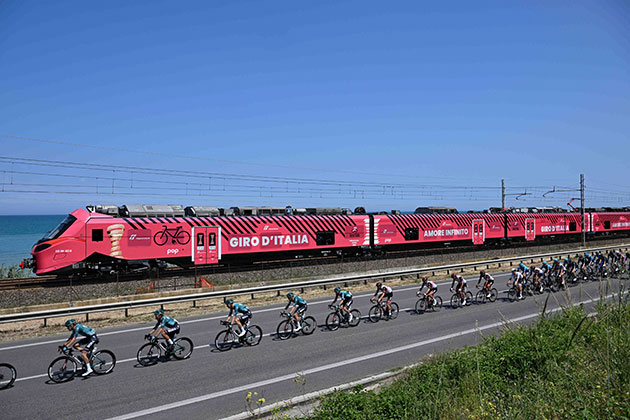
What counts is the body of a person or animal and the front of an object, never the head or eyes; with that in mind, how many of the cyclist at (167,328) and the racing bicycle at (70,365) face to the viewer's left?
2

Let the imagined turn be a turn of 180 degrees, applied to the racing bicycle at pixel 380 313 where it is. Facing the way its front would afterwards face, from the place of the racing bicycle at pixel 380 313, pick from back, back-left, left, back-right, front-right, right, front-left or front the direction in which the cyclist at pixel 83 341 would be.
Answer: back

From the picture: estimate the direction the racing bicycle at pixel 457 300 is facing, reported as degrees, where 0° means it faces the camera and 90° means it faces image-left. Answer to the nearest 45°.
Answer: approximately 45°

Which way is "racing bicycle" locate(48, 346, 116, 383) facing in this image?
to the viewer's left

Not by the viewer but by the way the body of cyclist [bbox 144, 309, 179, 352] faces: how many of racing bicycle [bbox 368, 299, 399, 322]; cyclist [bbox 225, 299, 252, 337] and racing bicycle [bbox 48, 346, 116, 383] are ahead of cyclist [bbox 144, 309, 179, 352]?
1

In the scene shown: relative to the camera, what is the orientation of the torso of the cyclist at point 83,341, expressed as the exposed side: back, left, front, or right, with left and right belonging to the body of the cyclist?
left

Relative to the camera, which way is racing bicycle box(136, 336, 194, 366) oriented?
to the viewer's left

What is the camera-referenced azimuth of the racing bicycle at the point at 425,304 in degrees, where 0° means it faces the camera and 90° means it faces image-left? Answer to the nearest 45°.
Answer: approximately 45°

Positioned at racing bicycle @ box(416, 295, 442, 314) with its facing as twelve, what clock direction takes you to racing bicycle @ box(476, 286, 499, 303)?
racing bicycle @ box(476, 286, 499, 303) is roughly at 6 o'clock from racing bicycle @ box(416, 295, 442, 314).

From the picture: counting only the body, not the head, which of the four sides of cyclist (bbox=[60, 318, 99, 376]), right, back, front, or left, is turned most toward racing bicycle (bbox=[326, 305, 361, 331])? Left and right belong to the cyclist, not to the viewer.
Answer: back

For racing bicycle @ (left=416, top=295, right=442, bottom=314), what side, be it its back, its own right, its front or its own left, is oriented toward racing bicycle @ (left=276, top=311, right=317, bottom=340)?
front

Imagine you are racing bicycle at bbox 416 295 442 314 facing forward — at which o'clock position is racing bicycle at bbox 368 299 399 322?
racing bicycle at bbox 368 299 399 322 is roughly at 12 o'clock from racing bicycle at bbox 416 295 442 314.

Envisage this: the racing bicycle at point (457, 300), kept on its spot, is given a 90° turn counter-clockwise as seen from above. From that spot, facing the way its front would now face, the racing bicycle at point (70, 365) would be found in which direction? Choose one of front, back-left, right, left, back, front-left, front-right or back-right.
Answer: right

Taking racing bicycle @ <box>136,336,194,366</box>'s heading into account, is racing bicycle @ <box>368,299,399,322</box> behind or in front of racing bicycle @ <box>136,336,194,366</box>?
behind

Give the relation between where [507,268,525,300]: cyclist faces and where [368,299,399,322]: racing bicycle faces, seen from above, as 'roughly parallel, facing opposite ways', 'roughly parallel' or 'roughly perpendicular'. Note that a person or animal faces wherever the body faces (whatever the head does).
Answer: roughly parallel

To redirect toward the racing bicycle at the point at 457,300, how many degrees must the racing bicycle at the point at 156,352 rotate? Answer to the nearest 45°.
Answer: approximately 180°

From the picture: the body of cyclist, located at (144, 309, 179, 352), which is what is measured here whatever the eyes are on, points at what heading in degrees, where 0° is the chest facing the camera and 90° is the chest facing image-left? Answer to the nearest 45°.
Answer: approximately 90°

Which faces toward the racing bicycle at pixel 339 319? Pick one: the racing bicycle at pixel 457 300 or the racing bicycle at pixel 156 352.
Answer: the racing bicycle at pixel 457 300

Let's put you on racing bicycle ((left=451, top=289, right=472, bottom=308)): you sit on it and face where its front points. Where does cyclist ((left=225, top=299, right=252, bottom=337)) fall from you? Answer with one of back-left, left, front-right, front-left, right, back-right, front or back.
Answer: front
